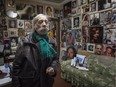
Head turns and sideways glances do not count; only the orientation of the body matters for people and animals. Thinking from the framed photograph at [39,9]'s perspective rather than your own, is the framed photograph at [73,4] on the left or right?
on its left

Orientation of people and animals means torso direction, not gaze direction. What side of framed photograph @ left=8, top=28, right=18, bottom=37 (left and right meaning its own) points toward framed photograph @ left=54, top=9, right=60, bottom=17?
left

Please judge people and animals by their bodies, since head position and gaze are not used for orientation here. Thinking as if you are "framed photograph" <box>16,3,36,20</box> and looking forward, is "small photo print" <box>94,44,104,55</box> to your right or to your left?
on your left

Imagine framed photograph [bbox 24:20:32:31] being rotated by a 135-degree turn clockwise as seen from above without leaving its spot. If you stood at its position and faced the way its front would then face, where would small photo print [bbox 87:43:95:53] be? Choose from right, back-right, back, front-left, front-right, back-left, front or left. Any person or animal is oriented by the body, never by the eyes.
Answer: back

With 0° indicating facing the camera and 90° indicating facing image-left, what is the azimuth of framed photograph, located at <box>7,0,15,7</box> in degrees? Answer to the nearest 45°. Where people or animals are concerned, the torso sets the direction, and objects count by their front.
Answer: approximately 0°

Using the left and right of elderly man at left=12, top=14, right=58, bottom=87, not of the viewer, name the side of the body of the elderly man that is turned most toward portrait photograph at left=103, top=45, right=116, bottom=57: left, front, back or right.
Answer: left
